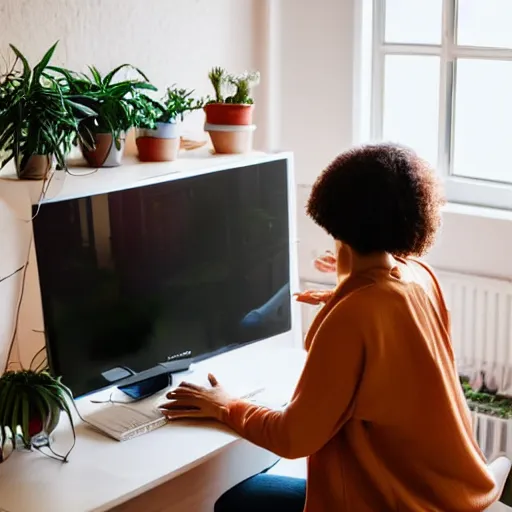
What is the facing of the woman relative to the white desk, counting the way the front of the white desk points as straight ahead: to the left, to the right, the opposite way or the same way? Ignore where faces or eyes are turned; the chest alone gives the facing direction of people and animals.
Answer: the opposite way

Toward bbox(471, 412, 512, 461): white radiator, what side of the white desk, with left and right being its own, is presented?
left

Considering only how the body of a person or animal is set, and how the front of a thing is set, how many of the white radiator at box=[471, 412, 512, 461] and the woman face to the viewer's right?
0

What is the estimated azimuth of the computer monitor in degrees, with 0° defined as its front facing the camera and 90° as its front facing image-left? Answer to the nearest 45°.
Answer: approximately 315°

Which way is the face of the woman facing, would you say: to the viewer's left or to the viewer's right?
to the viewer's left

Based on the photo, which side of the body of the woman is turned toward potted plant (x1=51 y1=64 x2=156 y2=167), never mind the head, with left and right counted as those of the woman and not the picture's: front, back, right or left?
front

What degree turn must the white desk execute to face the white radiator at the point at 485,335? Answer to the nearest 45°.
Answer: approximately 90° to its left

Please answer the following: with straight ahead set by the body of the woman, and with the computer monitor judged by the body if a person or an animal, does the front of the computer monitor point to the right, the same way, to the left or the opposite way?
the opposite way

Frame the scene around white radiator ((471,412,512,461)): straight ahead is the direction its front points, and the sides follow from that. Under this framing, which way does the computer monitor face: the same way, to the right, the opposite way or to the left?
to the left

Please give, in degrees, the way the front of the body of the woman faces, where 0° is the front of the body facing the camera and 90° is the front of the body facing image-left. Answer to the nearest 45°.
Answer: approximately 135°

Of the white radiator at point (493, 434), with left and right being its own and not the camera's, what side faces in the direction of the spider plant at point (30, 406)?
front

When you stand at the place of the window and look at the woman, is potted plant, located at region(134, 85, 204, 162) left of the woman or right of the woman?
right

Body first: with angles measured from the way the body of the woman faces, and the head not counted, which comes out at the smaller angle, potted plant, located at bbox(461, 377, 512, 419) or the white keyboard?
the white keyboard
